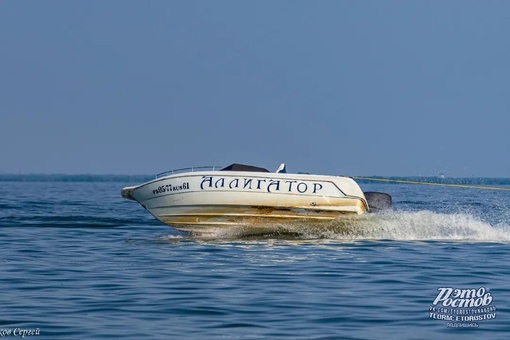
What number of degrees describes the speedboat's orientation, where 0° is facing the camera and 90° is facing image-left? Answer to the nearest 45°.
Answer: approximately 90°
